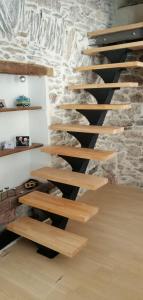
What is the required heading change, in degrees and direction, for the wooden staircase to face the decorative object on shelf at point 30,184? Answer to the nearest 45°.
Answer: approximately 90° to its right

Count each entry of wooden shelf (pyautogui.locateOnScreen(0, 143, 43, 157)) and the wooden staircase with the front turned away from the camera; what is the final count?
0

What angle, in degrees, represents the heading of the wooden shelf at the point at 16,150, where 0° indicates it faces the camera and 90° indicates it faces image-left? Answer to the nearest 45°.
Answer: approximately 315°

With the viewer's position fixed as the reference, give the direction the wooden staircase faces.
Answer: facing the viewer and to the left of the viewer

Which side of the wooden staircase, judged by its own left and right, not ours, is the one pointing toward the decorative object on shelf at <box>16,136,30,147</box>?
right
